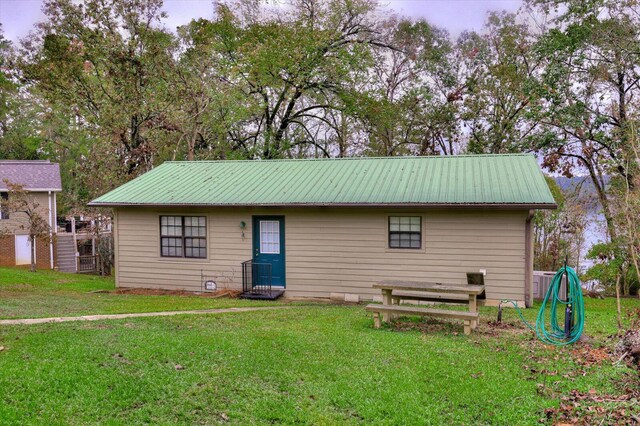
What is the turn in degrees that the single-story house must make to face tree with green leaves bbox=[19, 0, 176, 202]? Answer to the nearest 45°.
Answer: approximately 135° to its right

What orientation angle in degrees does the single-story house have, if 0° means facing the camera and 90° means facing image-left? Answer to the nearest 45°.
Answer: approximately 0°

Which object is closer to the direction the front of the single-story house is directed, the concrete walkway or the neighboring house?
the concrete walkway

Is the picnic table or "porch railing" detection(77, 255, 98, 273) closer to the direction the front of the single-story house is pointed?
the picnic table

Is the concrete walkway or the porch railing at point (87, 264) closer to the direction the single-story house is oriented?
the concrete walkway

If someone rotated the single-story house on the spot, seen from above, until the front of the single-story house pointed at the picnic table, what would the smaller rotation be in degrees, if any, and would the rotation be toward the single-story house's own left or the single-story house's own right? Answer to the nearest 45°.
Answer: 0° — it already faces it

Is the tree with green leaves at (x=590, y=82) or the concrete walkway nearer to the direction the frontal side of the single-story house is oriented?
the concrete walkway
